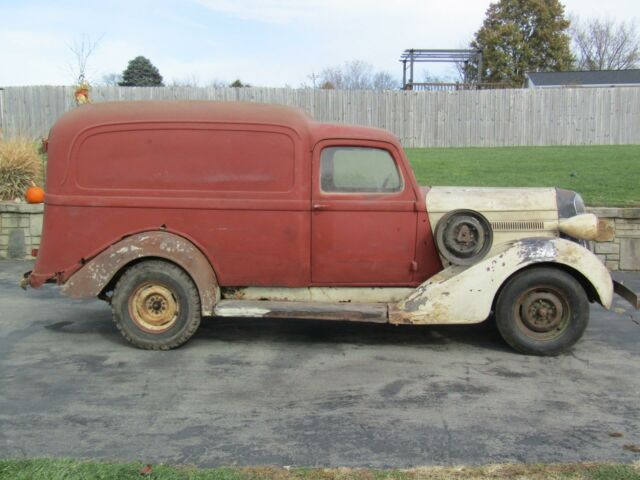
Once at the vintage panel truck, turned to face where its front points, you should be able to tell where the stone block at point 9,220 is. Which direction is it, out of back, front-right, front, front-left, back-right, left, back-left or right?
back-left

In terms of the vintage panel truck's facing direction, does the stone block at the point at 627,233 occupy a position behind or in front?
in front

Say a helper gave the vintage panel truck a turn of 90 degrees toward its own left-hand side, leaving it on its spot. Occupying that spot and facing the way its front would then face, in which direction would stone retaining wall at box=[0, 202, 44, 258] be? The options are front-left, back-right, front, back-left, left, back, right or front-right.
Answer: front-left

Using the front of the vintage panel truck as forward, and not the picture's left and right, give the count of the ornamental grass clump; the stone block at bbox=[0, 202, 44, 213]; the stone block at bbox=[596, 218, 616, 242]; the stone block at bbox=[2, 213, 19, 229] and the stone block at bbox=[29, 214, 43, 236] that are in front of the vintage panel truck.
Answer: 1

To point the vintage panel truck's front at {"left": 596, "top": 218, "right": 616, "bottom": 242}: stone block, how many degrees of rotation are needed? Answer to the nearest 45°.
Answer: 0° — it already faces it

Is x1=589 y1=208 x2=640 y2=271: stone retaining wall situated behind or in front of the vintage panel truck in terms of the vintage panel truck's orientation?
in front

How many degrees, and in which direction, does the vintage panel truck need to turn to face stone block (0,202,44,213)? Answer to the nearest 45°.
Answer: approximately 135° to its left

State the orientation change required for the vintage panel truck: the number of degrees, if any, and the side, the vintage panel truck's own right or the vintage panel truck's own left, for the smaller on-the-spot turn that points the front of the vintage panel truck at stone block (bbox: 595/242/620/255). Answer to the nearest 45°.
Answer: approximately 45° to the vintage panel truck's own left

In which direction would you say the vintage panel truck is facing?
to the viewer's right

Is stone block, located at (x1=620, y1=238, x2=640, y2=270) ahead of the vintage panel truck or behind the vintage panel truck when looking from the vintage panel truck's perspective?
ahead

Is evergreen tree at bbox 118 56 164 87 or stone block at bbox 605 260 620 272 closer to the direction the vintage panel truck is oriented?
the stone block

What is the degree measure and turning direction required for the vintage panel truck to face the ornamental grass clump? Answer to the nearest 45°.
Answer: approximately 135° to its left

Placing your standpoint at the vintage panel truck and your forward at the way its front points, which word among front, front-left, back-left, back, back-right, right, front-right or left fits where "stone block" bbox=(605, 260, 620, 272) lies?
front-left
